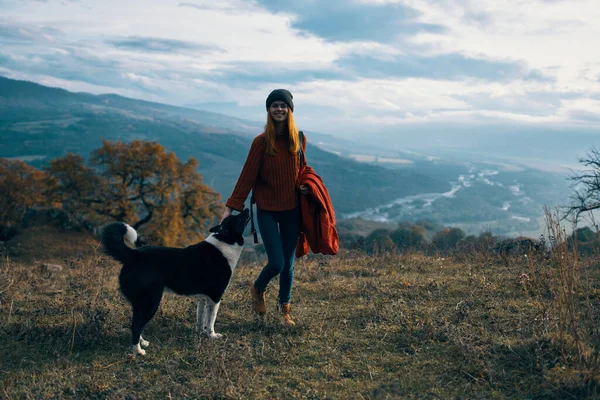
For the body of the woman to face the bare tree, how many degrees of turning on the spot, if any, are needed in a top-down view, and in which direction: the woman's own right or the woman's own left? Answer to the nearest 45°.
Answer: approximately 135° to the woman's own left

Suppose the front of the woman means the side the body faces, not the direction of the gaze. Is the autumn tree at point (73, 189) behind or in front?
behind

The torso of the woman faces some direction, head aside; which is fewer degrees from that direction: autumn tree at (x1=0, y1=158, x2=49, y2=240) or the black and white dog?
the black and white dog

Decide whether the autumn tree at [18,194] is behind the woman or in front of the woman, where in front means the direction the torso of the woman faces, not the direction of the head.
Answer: behind

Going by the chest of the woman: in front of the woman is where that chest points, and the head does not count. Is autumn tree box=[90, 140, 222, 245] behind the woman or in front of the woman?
behind

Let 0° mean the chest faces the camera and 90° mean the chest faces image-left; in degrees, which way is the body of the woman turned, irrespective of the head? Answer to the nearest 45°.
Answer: approximately 0°

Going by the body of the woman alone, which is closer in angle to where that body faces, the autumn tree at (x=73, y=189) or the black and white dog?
the black and white dog
